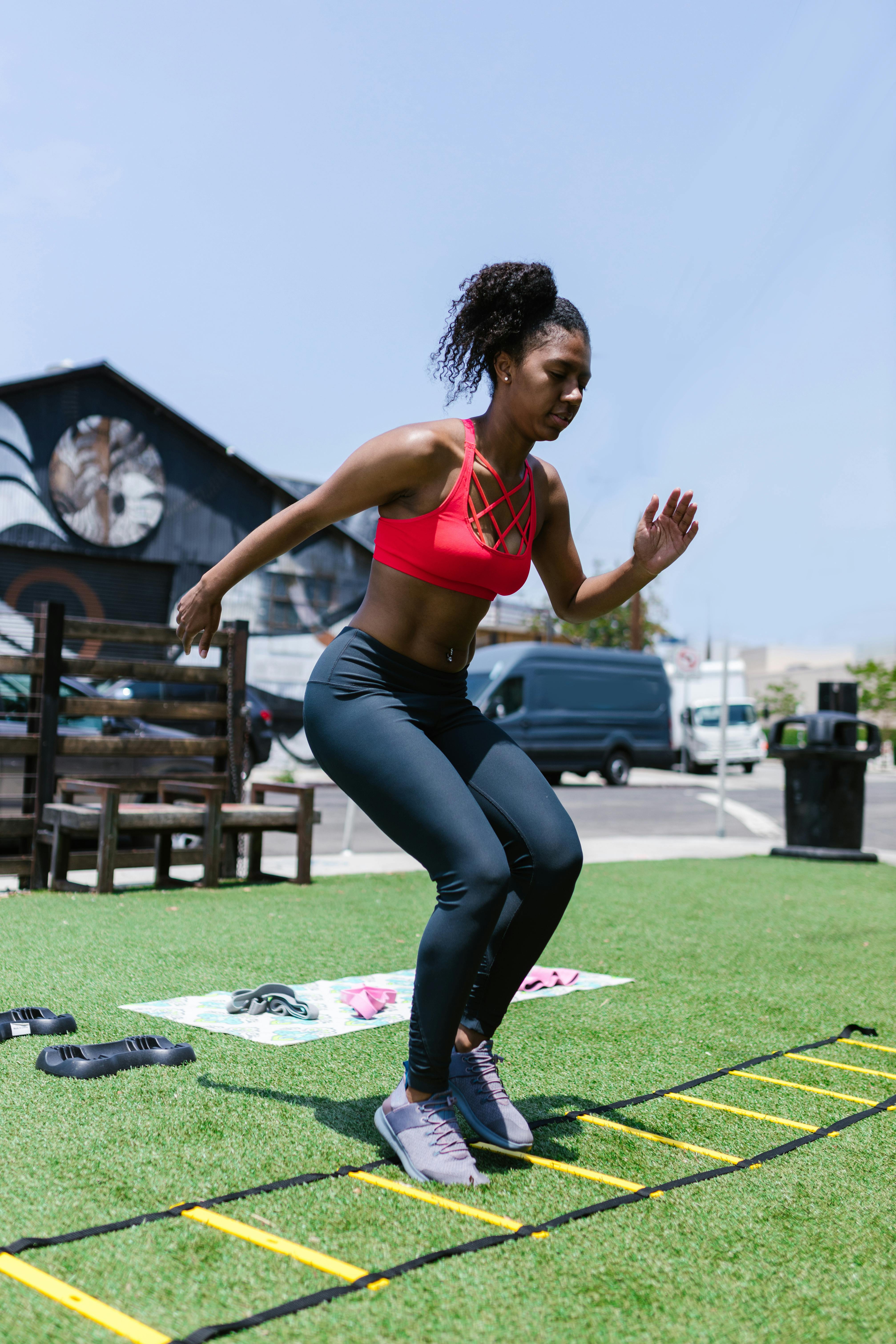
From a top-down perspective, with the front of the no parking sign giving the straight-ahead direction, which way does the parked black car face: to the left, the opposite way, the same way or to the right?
to the right

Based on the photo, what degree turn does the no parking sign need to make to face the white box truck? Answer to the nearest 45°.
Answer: approximately 180°

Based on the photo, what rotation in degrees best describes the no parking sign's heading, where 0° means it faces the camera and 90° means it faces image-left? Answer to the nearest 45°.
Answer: approximately 0°

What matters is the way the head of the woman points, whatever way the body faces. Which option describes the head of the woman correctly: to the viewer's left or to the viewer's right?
to the viewer's right

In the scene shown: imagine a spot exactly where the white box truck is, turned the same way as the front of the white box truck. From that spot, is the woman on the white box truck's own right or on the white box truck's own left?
on the white box truck's own right

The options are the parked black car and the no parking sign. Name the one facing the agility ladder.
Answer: the no parking sign

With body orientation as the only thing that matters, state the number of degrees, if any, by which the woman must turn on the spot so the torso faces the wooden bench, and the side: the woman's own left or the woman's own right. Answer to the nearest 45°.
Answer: approximately 135° to the woman's own left

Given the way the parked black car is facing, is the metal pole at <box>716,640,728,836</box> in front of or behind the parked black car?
behind

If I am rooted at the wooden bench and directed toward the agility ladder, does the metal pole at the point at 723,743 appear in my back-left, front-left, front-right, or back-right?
back-left

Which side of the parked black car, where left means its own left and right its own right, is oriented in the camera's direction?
left

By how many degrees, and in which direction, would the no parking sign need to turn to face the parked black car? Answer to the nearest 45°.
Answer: approximately 45° to its right
